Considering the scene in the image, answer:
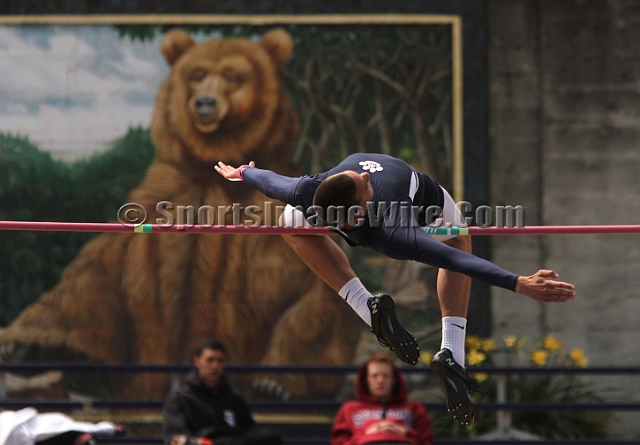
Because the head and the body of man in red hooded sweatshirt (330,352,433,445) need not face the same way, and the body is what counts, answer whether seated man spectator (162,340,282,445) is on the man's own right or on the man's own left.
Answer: on the man's own right

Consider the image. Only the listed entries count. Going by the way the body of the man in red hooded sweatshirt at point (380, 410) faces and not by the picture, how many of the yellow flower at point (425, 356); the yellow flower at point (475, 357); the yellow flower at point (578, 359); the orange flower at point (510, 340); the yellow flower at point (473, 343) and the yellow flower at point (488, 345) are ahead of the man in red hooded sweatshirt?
0

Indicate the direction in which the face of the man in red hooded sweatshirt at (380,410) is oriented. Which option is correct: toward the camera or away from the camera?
toward the camera

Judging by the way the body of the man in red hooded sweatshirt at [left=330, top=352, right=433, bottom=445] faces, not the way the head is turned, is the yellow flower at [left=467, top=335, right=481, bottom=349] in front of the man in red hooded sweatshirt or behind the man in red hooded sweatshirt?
behind

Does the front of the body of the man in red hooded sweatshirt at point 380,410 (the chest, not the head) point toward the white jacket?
no

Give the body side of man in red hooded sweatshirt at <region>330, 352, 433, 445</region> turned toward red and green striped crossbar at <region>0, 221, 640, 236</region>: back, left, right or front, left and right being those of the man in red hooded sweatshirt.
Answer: front

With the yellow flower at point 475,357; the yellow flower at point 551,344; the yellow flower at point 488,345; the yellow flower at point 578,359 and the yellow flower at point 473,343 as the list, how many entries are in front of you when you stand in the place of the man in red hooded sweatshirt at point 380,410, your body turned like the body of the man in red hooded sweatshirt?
0

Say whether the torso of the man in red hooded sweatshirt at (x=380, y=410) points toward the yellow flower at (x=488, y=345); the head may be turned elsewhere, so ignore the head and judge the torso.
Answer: no

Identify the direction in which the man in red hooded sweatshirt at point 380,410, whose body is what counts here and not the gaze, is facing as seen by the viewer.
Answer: toward the camera

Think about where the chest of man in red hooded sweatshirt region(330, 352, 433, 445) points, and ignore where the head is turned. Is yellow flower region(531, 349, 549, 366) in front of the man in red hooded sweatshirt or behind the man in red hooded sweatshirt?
behind

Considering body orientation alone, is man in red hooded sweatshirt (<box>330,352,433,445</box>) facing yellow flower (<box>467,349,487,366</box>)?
no

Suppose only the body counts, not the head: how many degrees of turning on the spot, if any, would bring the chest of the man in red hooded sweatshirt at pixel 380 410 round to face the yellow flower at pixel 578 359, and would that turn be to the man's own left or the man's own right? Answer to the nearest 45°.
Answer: approximately 135° to the man's own left

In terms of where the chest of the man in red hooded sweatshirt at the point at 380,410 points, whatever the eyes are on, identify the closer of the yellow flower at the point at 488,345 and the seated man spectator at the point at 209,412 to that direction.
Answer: the seated man spectator

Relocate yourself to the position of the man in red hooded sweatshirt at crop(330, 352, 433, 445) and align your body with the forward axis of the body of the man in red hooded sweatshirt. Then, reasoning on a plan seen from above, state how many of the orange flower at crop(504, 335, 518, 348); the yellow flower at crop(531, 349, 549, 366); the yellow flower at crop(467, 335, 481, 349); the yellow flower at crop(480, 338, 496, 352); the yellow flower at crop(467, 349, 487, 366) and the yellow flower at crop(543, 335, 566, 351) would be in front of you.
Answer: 0
